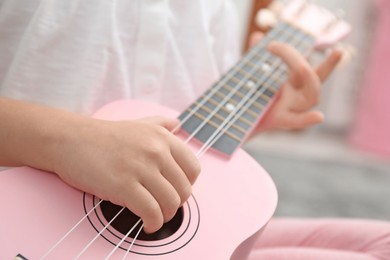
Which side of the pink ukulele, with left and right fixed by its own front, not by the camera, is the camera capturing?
front
